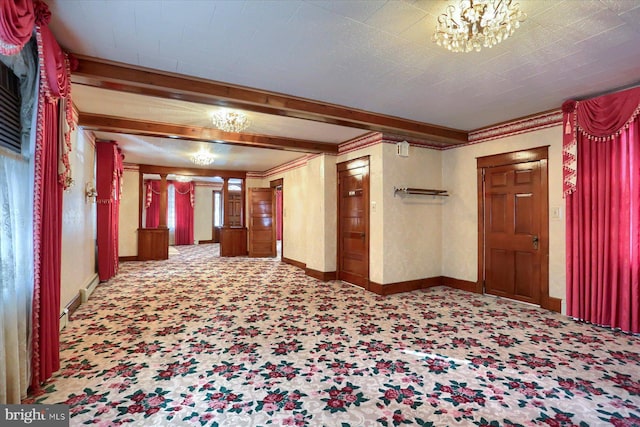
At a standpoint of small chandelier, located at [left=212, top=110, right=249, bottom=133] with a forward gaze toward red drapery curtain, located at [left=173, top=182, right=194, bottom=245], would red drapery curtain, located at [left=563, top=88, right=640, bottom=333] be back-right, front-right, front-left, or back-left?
back-right

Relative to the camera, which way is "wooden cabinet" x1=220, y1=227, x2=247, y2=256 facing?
toward the camera

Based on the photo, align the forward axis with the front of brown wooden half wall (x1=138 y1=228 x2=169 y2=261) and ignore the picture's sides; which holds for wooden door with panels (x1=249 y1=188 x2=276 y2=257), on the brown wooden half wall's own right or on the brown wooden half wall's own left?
on the brown wooden half wall's own left

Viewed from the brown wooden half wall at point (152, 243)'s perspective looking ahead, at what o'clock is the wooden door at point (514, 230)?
The wooden door is roughly at 11 o'clock from the brown wooden half wall.

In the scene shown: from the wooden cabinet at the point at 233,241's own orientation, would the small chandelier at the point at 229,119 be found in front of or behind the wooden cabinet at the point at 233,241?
in front

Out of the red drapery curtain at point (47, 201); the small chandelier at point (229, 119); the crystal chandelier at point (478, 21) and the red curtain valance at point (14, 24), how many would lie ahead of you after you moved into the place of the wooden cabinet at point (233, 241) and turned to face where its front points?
4

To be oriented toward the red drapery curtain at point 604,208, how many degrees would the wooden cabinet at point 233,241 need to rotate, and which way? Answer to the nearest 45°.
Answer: approximately 45° to its left

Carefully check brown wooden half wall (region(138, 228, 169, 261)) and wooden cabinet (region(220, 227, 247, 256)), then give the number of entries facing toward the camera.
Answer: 2

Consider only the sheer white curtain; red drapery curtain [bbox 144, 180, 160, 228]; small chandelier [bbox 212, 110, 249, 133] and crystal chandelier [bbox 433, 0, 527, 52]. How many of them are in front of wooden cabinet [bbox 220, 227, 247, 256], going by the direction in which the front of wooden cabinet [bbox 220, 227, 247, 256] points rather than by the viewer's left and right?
3

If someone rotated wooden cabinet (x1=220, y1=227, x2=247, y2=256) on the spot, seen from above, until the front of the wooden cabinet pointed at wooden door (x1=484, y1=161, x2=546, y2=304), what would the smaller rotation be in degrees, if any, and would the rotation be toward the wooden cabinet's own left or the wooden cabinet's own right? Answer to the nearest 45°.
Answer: approximately 45° to the wooden cabinet's own left

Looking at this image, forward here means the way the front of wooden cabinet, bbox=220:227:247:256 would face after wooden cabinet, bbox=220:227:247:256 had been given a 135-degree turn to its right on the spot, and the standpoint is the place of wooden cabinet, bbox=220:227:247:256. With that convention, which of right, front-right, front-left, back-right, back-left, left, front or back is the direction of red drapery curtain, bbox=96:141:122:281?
left
